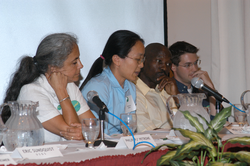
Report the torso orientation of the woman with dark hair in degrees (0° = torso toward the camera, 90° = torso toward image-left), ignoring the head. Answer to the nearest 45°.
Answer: approximately 315°

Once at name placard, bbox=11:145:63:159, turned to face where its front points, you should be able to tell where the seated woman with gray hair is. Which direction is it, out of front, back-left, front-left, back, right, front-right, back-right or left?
back-left

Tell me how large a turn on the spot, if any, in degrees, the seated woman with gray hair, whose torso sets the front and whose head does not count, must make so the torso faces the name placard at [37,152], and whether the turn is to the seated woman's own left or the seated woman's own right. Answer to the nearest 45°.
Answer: approximately 45° to the seated woman's own right

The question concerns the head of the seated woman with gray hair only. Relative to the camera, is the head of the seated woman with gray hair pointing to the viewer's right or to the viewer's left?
to the viewer's right

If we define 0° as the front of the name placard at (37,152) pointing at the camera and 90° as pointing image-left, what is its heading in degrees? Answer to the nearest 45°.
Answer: approximately 315°

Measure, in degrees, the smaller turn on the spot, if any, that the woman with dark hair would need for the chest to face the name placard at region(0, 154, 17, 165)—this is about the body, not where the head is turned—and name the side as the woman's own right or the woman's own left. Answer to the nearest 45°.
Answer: approximately 45° to the woman's own right

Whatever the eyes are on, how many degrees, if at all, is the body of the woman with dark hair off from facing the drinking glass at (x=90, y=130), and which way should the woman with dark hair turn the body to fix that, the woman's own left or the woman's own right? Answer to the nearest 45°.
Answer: approximately 45° to the woman's own right
